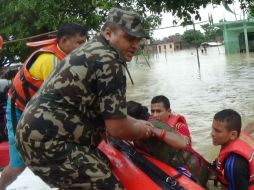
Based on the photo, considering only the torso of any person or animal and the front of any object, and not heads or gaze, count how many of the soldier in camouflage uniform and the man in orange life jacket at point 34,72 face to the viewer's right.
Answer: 2

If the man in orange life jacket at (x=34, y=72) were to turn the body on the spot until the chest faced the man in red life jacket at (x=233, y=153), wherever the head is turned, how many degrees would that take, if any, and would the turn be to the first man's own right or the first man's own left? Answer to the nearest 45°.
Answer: approximately 45° to the first man's own right

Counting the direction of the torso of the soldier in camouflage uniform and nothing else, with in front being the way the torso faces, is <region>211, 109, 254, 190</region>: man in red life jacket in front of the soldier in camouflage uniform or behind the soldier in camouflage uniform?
in front

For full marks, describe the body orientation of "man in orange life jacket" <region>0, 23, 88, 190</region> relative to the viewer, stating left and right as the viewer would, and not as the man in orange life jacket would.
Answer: facing to the right of the viewer

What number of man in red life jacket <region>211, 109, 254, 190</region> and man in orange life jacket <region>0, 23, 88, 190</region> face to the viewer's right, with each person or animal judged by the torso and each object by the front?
1

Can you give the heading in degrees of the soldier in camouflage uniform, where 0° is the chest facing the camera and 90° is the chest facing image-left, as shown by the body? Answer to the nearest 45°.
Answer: approximately 270°
